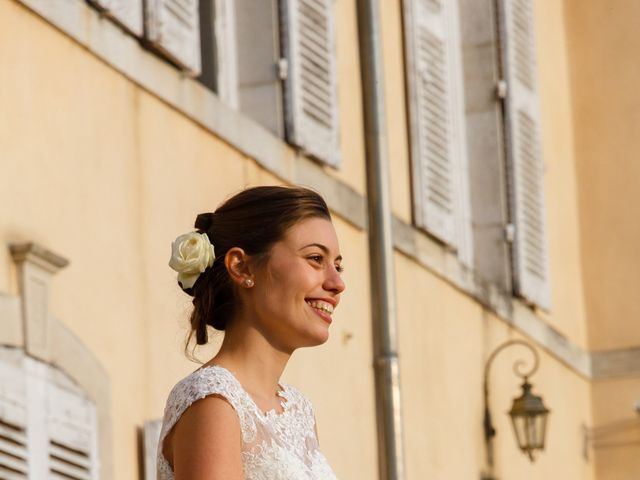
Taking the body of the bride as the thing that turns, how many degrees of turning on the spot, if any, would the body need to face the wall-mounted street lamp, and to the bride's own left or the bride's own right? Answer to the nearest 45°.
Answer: approximately 135° to the bride's own left

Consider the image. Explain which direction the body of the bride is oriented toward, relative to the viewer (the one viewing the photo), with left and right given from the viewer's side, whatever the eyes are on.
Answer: facing the viewer and to the right of the viewer

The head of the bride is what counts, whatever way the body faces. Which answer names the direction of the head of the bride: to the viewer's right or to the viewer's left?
to the viewer's right
